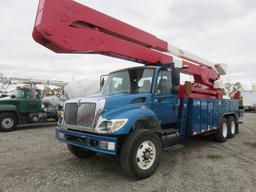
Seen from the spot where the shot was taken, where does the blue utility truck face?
facing the viewer and to the left of the viewer

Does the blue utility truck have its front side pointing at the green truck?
no
